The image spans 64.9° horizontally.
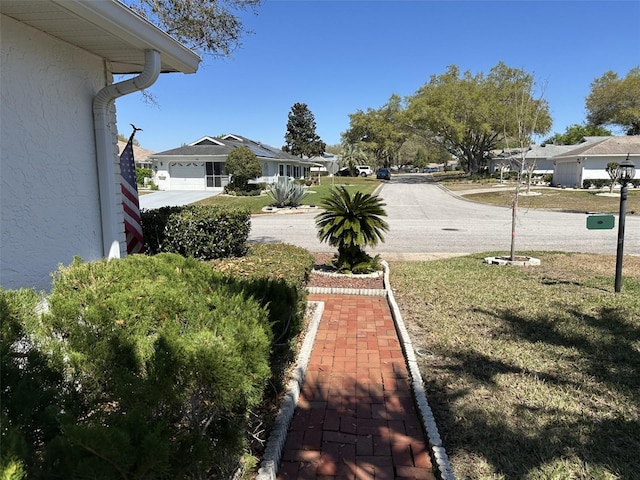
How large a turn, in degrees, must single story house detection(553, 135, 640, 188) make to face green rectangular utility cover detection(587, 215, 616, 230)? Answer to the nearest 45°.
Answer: approximately 45° to its left

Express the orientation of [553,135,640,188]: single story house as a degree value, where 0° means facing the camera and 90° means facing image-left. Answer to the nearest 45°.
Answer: approximately 45°

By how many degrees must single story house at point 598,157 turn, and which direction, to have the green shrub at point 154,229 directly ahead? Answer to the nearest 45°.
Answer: approximately 45° to its left

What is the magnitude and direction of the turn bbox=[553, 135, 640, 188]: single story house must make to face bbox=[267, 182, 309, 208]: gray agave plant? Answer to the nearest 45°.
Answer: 0° — it already faces it

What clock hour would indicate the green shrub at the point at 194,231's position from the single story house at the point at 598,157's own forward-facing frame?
The green shrub is roughly at 11 o'clock from the single story house.

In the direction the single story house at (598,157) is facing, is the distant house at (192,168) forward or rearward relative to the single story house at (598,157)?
forward

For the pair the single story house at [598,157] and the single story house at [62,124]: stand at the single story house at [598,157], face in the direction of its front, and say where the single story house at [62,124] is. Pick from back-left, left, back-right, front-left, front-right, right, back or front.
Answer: front-left

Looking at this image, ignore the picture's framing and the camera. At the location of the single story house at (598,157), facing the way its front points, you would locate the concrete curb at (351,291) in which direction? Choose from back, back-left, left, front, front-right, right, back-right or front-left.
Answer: front-left

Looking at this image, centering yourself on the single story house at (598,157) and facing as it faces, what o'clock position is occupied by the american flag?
The american flag is roughly at 11 o'clock from the single story house.
